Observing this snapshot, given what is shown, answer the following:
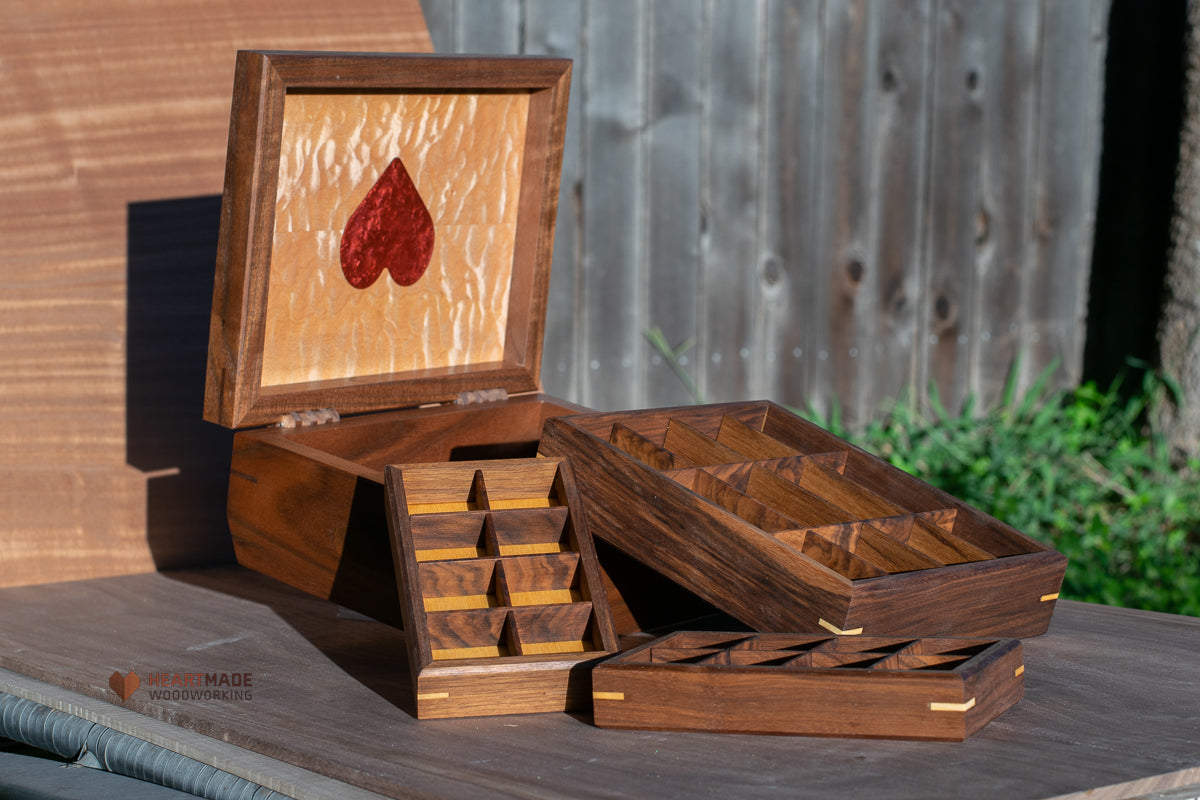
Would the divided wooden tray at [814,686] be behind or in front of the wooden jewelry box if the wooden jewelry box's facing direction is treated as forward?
in front

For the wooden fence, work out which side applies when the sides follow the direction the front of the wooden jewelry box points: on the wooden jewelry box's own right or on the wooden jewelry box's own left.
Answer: on the wooden jewelry box's own left

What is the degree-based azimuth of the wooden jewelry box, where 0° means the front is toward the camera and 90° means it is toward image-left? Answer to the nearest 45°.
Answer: approximately 315°

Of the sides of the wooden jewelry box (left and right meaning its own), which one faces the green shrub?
left

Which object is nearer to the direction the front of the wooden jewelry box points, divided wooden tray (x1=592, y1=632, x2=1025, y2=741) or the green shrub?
the divided wooden tray
